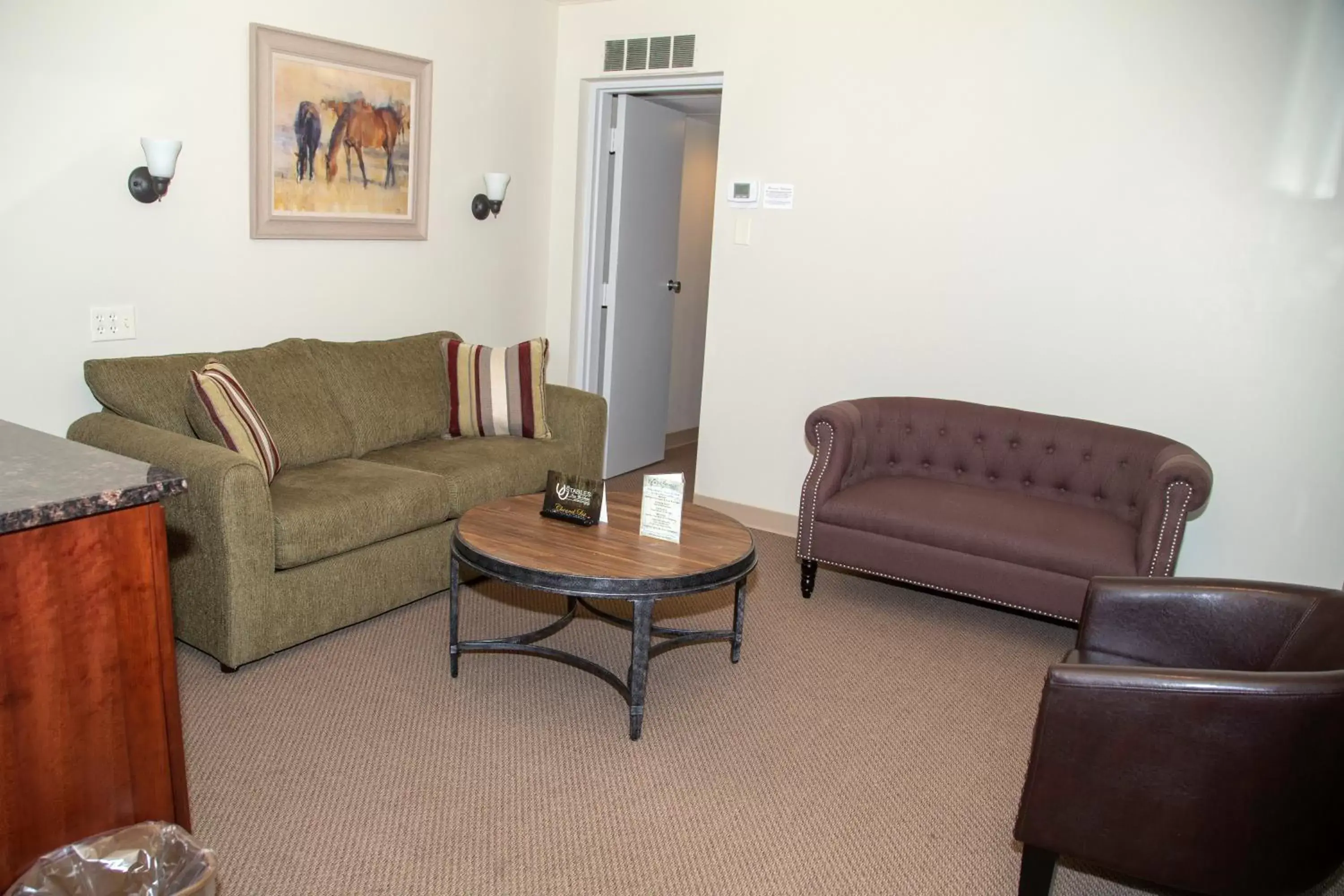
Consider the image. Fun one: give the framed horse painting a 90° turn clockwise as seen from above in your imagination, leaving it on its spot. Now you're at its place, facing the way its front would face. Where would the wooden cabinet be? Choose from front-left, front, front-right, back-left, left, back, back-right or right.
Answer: front-left

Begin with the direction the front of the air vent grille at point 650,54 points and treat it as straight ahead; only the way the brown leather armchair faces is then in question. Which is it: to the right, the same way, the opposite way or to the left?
to the right

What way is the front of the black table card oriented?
toward the camera

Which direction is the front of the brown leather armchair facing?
to the viewer's left

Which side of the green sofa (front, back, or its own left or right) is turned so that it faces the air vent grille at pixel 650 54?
left

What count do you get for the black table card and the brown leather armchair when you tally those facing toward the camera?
1

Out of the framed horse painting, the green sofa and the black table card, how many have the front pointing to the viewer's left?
0

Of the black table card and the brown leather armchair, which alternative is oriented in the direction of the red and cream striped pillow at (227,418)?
the brown leather armchair

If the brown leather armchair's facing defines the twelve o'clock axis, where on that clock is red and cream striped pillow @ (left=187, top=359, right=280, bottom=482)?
The red and cream striped pillow is roughly at 12 o'clock from the brown leather armchair.

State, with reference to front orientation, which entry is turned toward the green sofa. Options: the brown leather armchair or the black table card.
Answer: the brown leather armchair

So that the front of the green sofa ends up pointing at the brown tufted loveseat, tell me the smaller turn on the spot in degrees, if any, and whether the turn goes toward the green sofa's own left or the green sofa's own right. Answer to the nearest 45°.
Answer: approximately 45° to the green sofa's own left

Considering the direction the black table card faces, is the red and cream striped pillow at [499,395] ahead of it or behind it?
behind

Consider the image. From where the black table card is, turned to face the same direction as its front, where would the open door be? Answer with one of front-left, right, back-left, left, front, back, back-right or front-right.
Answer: back

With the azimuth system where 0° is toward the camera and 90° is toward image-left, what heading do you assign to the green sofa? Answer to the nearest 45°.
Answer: approximately 315°

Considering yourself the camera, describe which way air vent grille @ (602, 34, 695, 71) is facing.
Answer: facing the viewer and to the left of the viewer

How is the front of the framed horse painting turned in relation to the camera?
facing the viewer and to the right of the viewer

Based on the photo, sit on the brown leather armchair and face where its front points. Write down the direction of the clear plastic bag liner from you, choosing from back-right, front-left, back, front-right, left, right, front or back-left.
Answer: front-left
